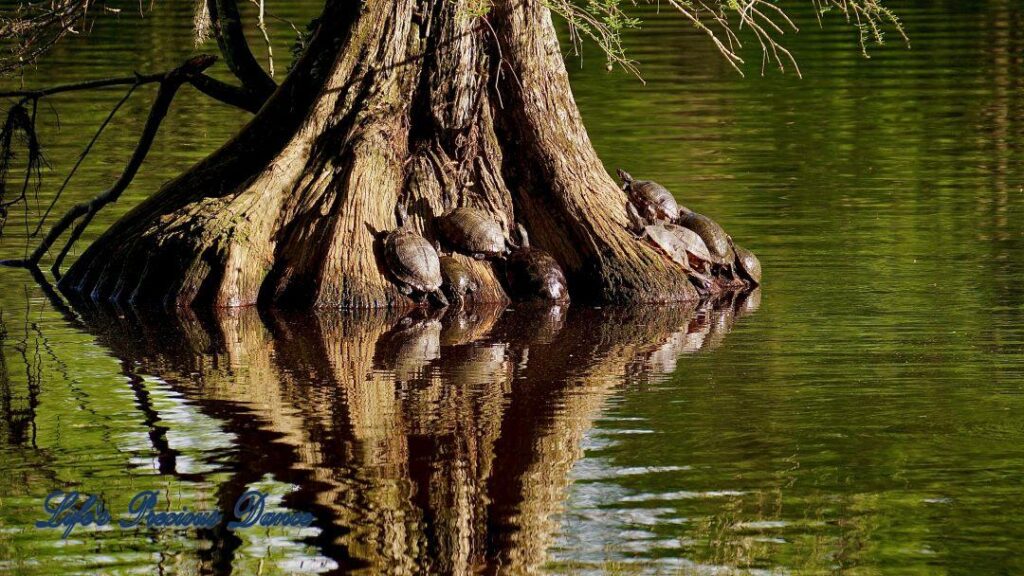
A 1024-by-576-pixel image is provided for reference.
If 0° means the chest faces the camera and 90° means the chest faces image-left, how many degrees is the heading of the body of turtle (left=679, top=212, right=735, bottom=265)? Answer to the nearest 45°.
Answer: approximately 90°

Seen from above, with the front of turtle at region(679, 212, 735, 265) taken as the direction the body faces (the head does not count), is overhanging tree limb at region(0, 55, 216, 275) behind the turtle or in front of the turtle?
in front

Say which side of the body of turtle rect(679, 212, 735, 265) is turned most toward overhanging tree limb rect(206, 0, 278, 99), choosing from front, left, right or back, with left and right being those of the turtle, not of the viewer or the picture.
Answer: front

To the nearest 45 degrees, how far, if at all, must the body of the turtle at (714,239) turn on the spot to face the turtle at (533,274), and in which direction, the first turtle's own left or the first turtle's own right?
approximately 45° to the first turtle's own left

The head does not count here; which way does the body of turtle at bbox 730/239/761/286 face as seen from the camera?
to the viewer's left

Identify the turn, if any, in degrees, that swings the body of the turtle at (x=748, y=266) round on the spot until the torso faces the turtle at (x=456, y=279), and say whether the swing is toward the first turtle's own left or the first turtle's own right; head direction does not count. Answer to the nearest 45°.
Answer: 0° — it already faces it

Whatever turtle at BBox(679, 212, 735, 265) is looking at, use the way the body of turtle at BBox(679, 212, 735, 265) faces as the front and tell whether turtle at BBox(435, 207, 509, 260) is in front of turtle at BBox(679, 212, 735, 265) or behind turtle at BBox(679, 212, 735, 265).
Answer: in front
